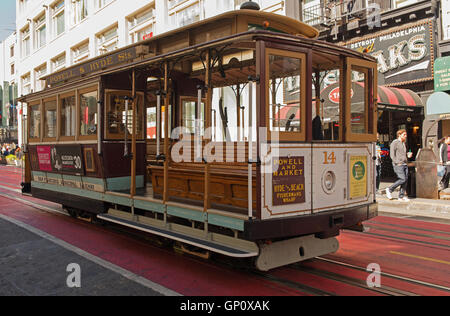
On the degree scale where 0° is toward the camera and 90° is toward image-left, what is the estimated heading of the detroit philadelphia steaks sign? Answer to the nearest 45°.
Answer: approximately 45°

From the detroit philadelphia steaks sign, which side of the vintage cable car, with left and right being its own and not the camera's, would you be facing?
left

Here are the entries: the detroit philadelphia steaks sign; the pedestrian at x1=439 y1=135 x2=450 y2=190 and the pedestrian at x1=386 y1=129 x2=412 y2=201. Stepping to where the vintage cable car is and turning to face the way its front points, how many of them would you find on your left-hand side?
3

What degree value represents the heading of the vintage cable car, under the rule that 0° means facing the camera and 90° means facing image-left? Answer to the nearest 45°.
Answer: approximately 315°

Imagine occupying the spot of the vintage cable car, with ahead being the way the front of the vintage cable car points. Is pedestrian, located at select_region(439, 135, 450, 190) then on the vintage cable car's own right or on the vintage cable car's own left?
on the vintage cable car's own left

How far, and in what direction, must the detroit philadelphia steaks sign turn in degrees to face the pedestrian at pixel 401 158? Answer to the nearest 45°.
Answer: approximately 45° to its left

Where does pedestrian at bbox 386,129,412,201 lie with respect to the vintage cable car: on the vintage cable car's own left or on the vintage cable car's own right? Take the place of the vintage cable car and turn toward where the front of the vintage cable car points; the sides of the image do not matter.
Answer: on the vintage cable car's own left

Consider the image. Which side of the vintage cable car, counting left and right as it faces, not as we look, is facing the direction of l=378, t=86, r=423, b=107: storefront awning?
left

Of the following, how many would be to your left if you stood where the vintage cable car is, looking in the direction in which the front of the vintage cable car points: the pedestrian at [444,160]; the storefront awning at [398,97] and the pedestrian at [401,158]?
3
